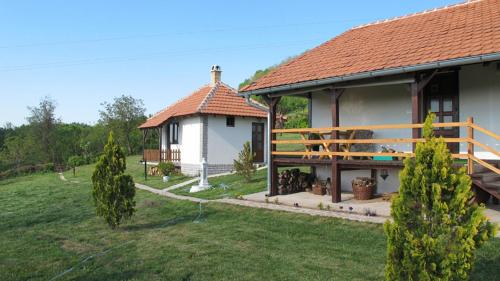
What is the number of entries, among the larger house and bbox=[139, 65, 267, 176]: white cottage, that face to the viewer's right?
0

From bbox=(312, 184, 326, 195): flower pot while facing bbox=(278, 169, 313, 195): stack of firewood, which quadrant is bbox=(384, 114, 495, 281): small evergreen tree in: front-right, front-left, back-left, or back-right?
back-left

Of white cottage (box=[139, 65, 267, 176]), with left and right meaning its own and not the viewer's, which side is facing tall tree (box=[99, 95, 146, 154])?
right

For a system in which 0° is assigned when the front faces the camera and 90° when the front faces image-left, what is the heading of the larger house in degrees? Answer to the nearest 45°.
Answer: approximately 45°

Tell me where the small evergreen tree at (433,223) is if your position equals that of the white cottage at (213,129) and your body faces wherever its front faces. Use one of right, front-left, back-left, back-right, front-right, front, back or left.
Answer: front-left

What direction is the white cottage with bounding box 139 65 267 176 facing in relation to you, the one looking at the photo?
facing the viewer and to the left of the viewer

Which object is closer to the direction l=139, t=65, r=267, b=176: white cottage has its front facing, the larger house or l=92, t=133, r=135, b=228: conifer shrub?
the conifer shrub
